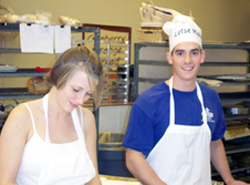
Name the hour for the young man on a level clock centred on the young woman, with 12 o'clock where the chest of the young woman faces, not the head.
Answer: The young man is roughly at 10 o'clock from the young woman.

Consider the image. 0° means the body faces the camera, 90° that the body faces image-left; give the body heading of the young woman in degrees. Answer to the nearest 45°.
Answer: approximately 315°

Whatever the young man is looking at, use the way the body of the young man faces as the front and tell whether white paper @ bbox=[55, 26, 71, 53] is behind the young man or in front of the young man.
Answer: behind

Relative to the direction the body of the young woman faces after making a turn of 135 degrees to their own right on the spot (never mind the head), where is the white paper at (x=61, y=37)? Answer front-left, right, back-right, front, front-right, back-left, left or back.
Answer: right

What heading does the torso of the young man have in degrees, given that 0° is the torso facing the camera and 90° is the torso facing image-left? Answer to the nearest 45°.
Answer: approximately 315°

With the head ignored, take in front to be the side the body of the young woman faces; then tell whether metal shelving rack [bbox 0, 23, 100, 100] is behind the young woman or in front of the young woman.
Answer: behind

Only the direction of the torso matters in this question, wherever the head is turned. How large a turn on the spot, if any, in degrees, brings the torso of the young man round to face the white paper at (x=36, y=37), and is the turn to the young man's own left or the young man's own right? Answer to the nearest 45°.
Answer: approximately 180°

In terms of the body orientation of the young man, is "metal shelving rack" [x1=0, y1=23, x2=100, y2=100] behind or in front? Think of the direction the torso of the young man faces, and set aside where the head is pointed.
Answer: behind
